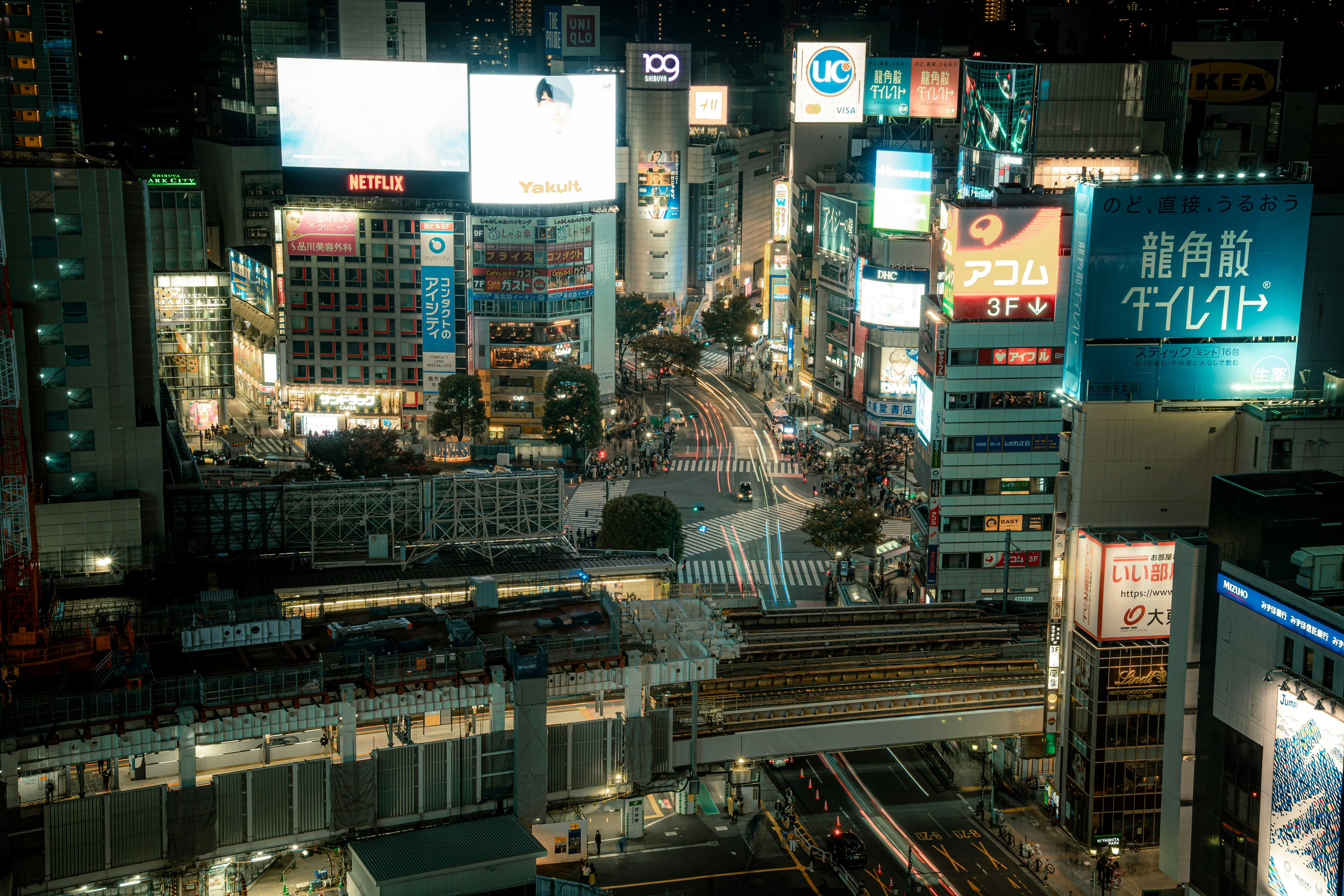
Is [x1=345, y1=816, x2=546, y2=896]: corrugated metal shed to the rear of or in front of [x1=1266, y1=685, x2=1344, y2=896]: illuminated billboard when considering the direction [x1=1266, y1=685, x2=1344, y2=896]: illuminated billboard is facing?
in front

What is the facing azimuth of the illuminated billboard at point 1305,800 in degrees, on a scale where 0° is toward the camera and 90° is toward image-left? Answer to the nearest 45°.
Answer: approximately 45°
